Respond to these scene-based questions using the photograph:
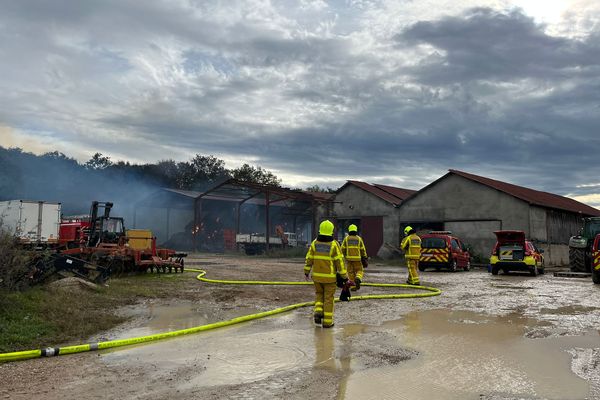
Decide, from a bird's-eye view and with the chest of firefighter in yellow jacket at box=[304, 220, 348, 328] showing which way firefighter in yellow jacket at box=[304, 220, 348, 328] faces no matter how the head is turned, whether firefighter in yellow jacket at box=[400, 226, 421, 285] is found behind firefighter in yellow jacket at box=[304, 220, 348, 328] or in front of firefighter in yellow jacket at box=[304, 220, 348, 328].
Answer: in front

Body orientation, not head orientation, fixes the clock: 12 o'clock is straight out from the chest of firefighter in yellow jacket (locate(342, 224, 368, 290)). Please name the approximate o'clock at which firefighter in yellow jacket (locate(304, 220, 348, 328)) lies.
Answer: firefighter in yellow jacket (locate(304, 220, 348, 328)) is roughly at 6 o'clock from firefighter in yellow jacket (locate(342, 224, 368, 290)).

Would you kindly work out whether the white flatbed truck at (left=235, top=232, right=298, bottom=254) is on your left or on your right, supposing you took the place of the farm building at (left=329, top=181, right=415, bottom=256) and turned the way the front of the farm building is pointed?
on your right

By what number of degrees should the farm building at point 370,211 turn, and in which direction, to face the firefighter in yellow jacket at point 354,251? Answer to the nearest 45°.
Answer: approximately 45° to its left

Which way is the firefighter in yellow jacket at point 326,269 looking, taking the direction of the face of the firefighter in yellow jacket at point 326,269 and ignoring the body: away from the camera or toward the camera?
away from the camera

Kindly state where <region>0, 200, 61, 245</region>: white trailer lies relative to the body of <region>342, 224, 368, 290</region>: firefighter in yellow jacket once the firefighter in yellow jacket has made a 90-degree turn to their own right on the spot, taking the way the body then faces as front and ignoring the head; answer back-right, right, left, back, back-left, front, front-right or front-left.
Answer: back-left

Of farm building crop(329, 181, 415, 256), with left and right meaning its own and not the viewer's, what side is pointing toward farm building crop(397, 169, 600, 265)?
left

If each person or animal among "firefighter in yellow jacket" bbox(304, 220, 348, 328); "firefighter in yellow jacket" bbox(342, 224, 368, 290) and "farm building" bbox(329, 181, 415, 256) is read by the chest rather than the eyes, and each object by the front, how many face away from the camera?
2

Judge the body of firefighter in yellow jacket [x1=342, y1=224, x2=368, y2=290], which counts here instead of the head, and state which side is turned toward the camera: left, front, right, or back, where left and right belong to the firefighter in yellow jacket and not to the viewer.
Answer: back

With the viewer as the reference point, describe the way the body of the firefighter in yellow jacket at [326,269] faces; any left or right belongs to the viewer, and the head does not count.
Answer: facing away from the viewer

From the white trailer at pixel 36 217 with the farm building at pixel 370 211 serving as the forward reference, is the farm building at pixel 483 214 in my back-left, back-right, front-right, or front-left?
front-right

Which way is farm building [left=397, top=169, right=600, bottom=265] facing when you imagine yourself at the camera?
facing the viewer and to the left of the viewer

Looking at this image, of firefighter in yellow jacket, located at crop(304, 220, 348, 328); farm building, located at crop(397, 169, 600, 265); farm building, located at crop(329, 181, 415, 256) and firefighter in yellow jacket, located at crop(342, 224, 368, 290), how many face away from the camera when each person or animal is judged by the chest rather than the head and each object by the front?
2

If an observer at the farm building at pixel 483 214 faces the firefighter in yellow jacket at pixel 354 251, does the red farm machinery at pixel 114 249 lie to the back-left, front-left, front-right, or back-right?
front-right

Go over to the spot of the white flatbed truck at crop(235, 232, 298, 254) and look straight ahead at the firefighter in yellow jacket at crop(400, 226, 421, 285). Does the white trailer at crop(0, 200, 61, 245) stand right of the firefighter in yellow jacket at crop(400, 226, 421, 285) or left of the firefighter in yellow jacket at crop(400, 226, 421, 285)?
right

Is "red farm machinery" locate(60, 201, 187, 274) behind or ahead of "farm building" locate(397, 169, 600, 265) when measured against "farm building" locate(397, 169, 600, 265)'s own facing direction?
ahead

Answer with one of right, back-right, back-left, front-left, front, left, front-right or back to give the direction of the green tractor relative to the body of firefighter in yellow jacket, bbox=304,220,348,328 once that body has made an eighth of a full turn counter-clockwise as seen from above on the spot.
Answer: right
